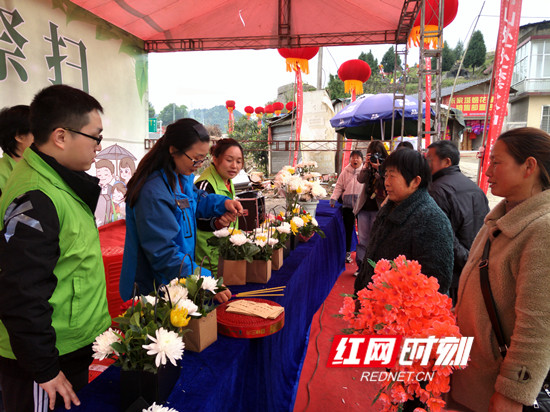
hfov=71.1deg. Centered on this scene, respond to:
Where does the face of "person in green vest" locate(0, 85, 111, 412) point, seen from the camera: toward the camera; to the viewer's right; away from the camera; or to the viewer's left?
to the viewer's right

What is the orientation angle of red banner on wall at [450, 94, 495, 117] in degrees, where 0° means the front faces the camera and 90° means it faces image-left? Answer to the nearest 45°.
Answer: approximately 0°

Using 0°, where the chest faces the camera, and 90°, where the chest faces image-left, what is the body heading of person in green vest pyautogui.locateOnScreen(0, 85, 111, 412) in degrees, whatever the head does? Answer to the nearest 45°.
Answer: approximately 270°

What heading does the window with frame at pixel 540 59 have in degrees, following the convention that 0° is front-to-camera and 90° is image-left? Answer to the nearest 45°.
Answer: approximately 0°

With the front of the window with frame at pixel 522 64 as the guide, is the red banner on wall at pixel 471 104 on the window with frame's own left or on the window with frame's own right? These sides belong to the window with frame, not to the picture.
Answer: on the window with frame's own right

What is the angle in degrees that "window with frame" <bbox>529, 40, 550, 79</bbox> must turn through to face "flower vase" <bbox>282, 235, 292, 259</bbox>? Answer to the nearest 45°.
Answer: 0° — it already faces it

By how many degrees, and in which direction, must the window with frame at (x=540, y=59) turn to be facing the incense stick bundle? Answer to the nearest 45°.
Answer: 0° — it already faces it
